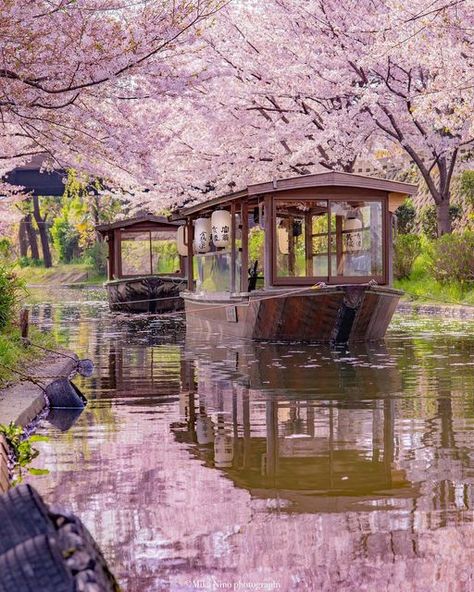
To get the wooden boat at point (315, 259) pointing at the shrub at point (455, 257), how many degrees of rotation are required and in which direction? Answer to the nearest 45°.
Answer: approximately 90° to its left

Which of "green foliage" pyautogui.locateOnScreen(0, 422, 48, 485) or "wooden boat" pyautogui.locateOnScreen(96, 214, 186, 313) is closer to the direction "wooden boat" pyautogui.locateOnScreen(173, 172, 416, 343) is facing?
the green foliage

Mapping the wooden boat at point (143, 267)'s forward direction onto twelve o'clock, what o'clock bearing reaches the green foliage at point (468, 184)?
The green foliage is roughly at 9 o'clock from the wooden boat.

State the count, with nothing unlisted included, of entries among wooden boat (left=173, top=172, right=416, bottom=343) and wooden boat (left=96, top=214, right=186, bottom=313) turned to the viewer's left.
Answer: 0

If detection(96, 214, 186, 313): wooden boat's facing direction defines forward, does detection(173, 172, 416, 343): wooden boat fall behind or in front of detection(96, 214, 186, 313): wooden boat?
in front

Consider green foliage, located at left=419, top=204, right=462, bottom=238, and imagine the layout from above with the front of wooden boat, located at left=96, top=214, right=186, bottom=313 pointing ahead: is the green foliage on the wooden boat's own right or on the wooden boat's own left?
on the wooden boat's own left

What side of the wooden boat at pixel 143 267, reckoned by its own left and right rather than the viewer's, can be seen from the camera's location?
front

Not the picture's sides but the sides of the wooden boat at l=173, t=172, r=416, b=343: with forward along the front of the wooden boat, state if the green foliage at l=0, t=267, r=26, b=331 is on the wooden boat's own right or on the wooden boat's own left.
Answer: on the wooden boat's own right

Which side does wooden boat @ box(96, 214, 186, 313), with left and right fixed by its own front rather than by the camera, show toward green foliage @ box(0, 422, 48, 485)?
front

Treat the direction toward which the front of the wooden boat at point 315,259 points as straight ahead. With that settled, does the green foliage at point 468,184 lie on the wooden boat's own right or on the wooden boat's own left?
on the wooden boat's own left

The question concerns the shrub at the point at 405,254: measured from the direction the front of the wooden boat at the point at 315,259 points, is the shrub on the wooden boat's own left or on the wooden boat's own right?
on the wooden boat's own left

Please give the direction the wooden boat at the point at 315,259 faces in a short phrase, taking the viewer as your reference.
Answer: facing the viewer and to the right of the viewer

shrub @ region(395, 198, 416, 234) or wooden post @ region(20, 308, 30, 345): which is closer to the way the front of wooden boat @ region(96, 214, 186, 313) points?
the wooden post
